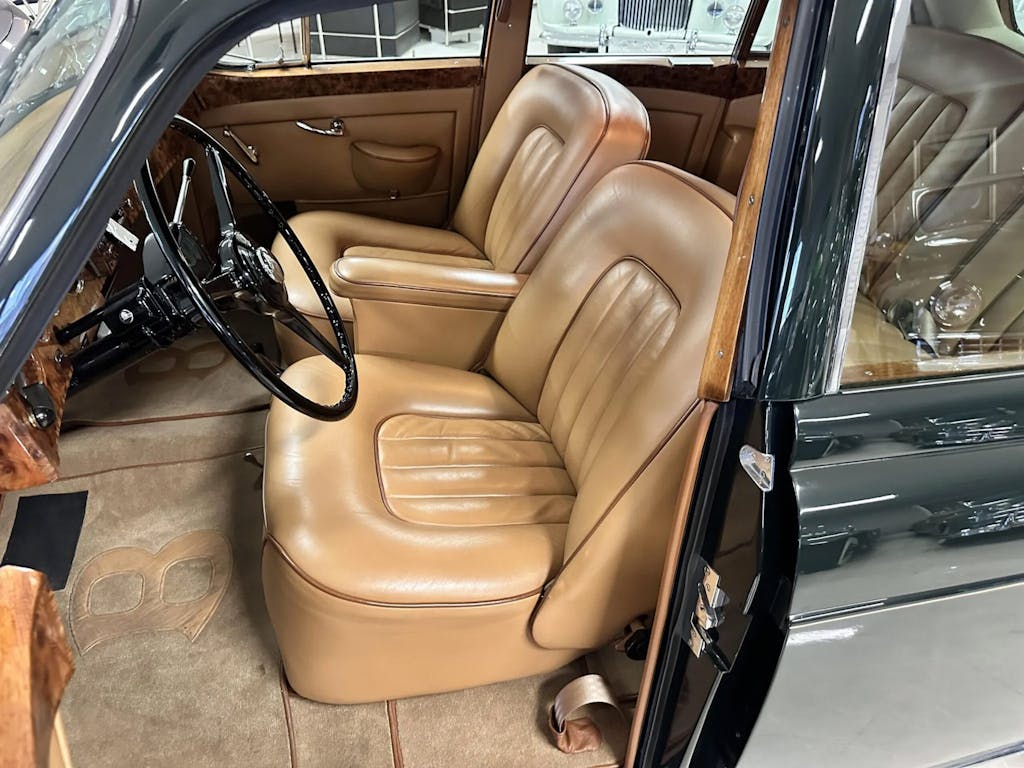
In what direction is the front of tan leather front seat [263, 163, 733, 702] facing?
to the viewer's left

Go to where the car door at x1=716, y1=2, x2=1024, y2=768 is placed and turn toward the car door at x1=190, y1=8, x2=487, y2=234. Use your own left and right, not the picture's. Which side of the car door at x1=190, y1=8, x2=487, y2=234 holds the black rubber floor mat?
left

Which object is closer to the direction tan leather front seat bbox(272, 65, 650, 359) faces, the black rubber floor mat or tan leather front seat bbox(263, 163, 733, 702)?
the black rubber floor mat

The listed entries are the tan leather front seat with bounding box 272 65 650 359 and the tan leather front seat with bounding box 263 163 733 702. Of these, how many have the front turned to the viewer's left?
2

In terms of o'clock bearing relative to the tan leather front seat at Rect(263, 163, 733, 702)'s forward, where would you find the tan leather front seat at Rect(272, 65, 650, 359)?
the tan leather front seat at Rect(272, 65, 650, 359) is roughly at 3 o'clock from the tan leather front seat at Rect(263, 163, 733, 702).

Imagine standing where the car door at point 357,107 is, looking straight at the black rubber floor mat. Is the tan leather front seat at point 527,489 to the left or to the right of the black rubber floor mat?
left

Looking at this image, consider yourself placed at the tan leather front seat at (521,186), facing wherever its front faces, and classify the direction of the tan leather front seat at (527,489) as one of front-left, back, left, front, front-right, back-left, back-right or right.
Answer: left

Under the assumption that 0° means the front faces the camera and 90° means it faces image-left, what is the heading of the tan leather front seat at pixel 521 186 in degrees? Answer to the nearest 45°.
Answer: approximately 90°
